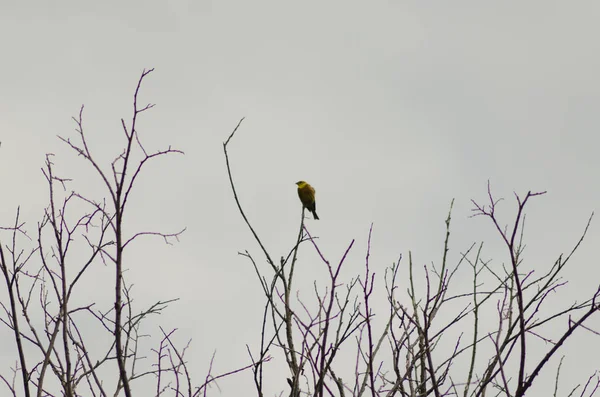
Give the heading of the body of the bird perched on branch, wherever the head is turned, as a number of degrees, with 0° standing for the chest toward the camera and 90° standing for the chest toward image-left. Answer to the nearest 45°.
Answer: approximately 90°
